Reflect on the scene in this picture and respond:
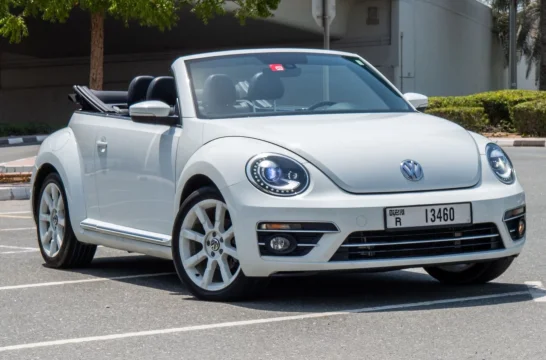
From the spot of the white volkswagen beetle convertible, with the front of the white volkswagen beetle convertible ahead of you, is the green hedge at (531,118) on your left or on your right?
on your left

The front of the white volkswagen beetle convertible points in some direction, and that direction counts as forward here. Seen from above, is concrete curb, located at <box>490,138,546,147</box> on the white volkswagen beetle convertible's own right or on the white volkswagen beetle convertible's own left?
on the white volkswagen beetle convertible's own left

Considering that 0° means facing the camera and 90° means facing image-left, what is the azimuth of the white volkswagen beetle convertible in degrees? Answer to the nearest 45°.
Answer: approximately 315°

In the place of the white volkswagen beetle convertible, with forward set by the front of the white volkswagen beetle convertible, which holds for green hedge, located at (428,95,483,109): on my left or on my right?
on my left

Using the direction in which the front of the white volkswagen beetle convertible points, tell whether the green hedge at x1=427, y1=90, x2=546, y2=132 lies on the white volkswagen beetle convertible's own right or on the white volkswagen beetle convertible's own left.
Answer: on the white volkswagen beetle convertible's own left

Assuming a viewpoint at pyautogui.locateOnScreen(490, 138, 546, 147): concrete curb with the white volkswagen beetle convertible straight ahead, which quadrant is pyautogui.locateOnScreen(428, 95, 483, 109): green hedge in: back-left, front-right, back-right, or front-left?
back-right
